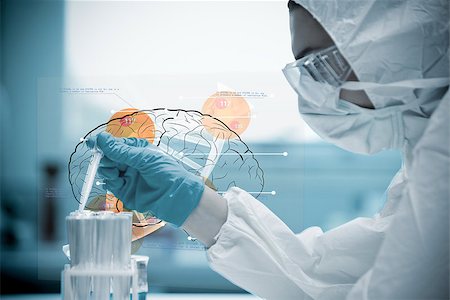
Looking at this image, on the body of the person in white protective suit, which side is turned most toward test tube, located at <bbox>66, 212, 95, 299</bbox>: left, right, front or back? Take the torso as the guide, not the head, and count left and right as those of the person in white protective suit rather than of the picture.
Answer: front

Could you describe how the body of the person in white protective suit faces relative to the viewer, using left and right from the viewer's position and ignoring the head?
facing to the left of the viewer
